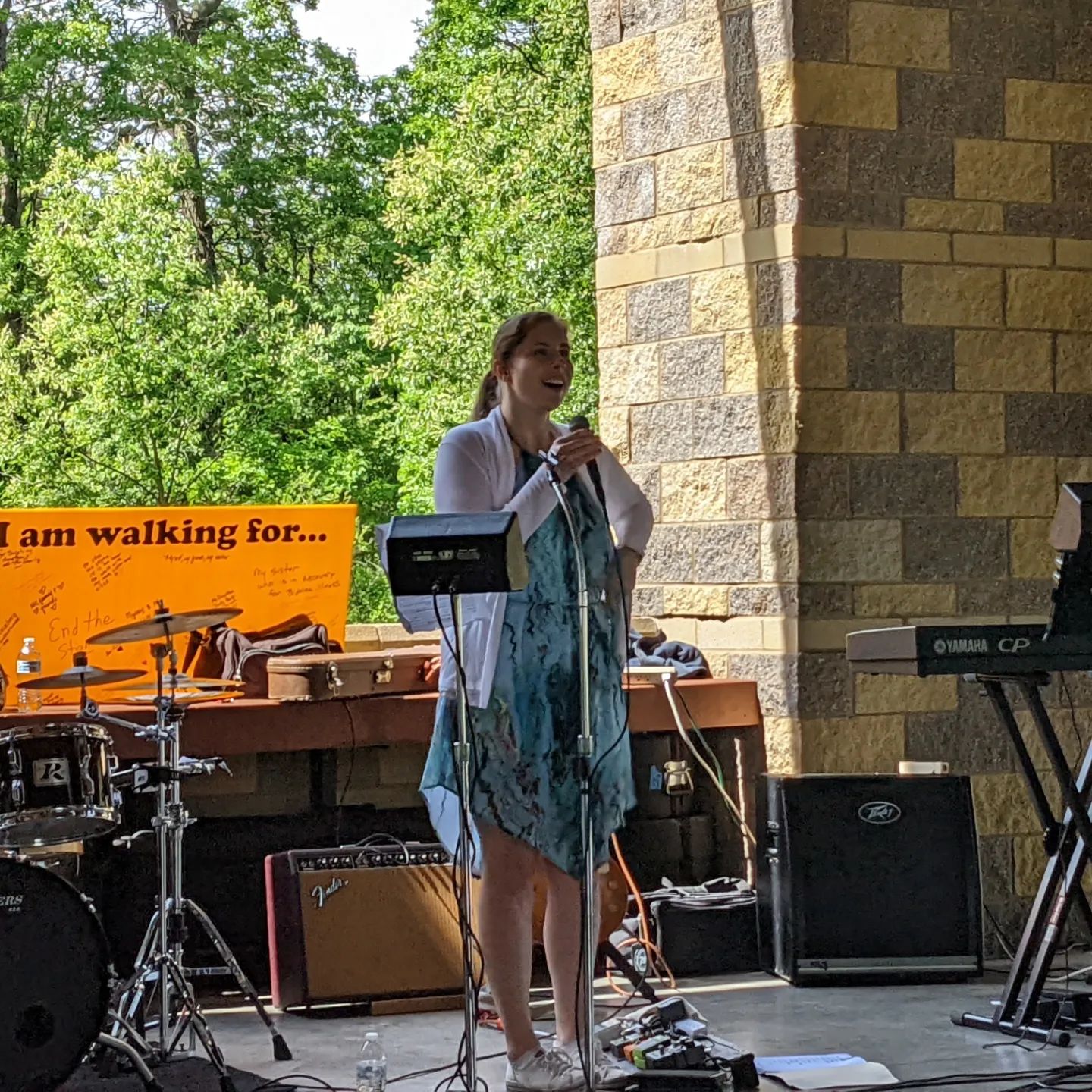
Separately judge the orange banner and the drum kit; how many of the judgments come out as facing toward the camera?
2

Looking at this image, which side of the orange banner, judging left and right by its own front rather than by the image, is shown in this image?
front

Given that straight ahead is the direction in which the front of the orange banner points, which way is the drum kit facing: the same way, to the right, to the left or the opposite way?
the same way

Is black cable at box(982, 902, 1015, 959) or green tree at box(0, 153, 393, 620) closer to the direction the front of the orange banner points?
the black cable

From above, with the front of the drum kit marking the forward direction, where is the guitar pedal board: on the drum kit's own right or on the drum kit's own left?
on the drum kit's own left

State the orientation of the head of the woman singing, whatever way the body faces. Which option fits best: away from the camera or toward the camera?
toward the camera

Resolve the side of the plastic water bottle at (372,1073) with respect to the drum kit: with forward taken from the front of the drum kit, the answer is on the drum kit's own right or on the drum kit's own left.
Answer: on the drum kit's own left

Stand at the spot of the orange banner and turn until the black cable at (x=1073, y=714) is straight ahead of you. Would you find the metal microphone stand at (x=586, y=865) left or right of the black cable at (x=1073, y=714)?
right

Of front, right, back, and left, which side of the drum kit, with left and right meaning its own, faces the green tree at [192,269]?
back

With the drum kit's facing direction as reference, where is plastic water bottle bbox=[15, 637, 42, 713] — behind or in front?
behind

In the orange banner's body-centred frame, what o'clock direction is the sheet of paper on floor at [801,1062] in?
The sheet of paper on floor is roughly at 11 o'clock from the orange banner.

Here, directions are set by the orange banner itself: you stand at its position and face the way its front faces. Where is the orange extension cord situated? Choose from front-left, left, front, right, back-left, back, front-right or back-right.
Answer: front-left

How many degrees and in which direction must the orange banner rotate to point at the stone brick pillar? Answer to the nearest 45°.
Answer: approximately 45° to its left

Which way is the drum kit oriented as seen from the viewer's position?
toward the camera

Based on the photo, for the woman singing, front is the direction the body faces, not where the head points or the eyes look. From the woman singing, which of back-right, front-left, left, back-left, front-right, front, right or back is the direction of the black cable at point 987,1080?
front-left
